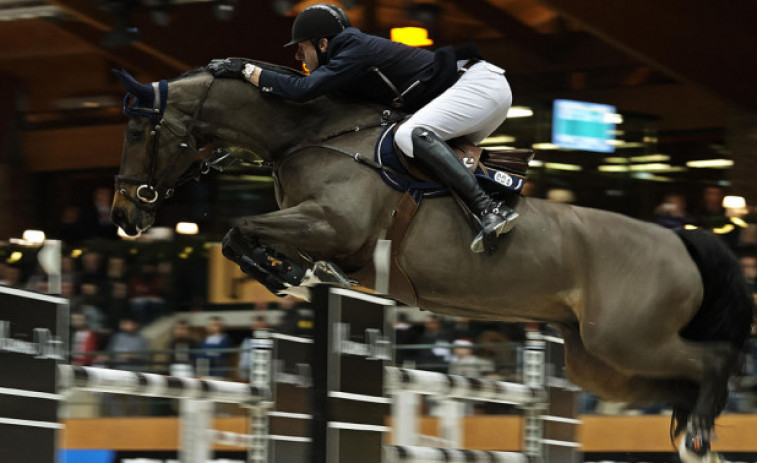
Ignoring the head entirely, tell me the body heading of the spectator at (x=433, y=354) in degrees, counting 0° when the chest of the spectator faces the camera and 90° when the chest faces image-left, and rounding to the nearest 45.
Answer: approximately 0°

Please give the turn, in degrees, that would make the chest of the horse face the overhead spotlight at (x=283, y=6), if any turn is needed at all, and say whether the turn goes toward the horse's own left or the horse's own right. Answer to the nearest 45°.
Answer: approximately 90° to the horse's own right

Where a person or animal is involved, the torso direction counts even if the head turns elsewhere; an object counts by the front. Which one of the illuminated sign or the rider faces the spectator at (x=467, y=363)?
the illuminated sign

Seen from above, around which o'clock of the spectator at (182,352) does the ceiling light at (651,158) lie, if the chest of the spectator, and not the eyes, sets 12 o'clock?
The ceiling light is roughly at 8 o'clock from the spectator.

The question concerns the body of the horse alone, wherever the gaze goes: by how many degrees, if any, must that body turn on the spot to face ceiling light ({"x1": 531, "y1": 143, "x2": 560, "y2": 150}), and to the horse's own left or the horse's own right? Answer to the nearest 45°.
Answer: approximately 90° to the horse's own right

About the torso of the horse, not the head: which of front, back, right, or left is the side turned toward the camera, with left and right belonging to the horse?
left

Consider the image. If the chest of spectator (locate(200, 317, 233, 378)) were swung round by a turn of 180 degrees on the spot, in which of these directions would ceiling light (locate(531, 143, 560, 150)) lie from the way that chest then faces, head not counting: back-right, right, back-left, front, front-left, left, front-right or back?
front-right

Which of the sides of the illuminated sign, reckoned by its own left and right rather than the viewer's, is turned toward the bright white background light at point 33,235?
right

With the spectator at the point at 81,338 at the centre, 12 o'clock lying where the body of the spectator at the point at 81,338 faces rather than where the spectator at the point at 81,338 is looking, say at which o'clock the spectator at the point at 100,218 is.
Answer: the spectator at the point at 100,218 is roughly at 6 o'clock from the spectator at the point at 81,338.
